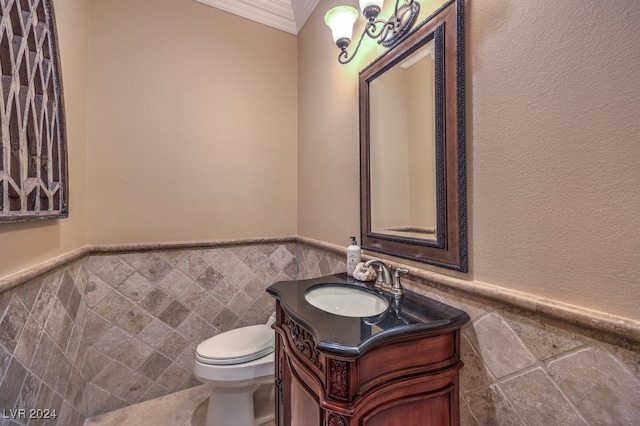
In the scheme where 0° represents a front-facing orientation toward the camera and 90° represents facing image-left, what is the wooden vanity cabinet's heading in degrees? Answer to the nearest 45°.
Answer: approximately 45°

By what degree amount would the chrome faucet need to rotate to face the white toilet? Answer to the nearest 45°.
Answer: approximately 45° to its right

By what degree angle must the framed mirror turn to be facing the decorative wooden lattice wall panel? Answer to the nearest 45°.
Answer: approximately 45° to its right
